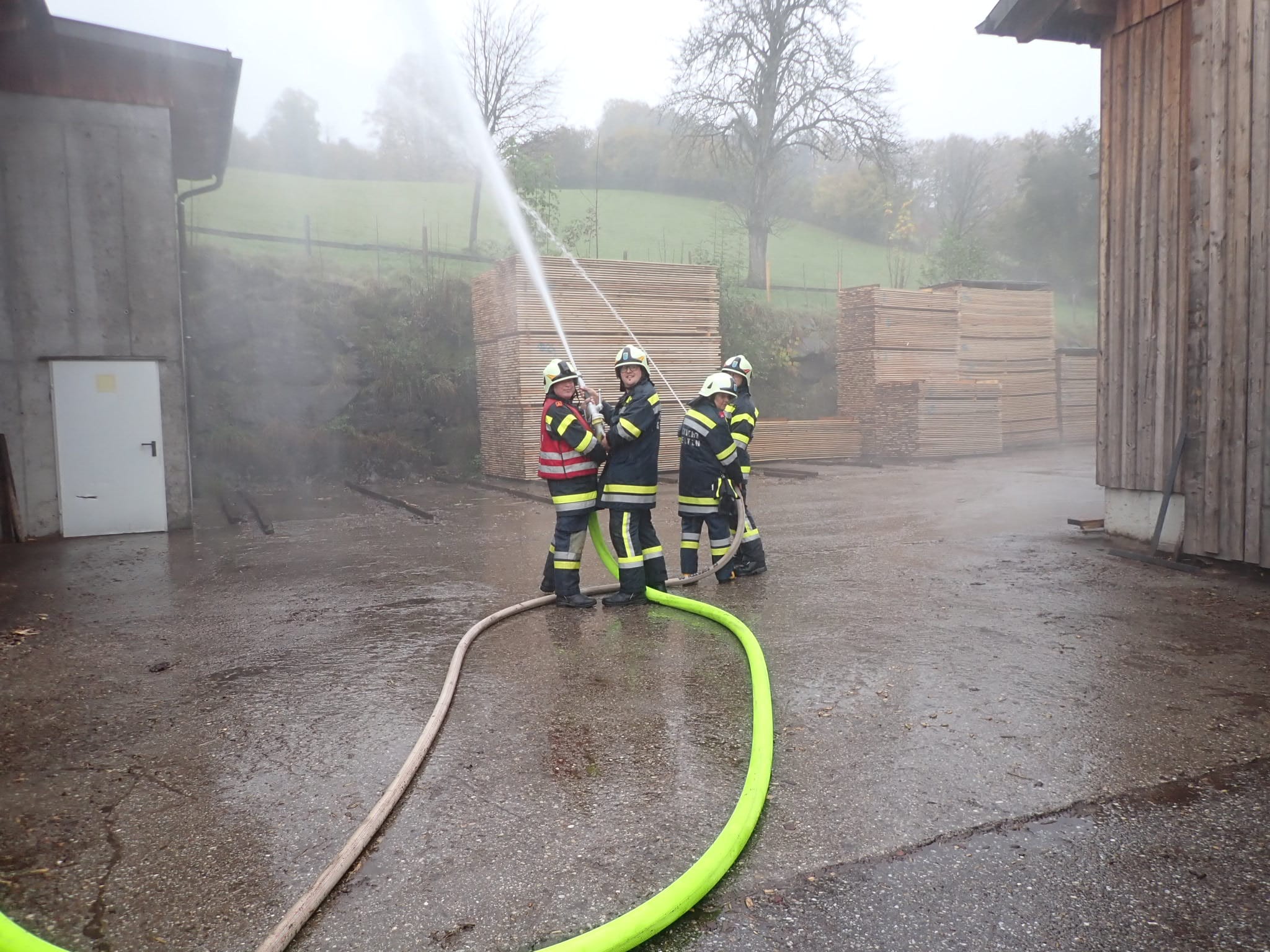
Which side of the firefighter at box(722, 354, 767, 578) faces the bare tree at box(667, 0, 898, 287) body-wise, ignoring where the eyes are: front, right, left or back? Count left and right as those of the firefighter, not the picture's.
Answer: right

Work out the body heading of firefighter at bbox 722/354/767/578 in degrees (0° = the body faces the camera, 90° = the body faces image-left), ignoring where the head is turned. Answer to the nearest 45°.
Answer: approximately 90°

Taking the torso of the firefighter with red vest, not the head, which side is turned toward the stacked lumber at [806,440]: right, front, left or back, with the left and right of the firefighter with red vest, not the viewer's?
left

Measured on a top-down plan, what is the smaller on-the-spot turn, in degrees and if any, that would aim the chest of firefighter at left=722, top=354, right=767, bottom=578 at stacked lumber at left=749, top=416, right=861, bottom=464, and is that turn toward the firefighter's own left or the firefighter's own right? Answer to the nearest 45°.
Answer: approximately 90° to the firefighter's own right

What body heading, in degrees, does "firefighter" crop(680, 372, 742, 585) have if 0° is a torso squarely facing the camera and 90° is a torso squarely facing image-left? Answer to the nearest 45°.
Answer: approximately 225°

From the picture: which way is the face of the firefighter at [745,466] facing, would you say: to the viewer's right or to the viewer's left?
to the viewer's left
